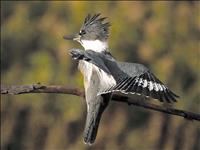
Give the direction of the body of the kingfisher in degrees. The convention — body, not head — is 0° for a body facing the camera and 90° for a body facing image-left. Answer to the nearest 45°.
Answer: approximately 90°
